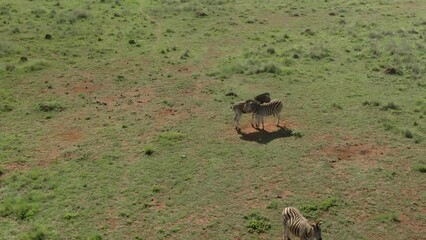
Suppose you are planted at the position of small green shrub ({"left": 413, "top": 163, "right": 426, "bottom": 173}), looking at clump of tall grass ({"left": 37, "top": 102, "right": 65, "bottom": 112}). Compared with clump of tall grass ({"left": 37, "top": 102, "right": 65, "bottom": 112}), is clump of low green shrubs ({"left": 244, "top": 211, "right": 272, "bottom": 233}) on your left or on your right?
left

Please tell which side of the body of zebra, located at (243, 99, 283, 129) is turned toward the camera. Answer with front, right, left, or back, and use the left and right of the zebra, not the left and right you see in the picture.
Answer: left

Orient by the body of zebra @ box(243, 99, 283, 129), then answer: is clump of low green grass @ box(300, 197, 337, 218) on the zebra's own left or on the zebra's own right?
on the zebra's own left

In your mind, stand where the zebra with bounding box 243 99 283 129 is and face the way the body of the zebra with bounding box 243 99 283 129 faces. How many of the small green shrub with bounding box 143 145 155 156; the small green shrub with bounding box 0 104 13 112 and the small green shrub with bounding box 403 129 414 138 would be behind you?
1

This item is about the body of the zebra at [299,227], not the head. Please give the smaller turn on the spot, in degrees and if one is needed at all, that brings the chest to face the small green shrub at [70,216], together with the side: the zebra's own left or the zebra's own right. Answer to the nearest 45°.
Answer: approximately 135° to the zebra's own right

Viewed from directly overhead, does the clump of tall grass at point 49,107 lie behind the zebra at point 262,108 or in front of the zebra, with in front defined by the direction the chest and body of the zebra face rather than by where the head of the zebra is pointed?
in front

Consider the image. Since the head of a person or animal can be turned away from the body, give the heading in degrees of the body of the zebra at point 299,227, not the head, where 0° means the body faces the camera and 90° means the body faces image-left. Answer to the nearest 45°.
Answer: approximately 315°

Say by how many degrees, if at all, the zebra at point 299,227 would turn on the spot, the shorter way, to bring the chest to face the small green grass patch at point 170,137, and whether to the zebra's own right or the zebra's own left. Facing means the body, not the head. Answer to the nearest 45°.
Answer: approximately 180°

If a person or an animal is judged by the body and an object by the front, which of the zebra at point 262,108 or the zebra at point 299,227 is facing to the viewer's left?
the zebra at point 262,108

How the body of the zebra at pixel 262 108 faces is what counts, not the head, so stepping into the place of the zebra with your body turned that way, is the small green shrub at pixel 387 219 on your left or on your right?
on your left

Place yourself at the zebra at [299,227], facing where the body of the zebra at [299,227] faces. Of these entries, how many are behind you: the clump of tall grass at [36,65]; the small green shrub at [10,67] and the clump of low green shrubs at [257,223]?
3

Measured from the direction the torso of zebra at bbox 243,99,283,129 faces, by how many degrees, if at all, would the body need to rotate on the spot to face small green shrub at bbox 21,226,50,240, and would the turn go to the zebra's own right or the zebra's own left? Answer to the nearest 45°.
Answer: approximately 45° to the zebra's own left

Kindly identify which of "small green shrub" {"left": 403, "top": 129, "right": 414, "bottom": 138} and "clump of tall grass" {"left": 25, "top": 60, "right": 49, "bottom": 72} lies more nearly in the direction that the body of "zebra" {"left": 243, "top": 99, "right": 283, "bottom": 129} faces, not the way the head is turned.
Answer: the clump of tall grass

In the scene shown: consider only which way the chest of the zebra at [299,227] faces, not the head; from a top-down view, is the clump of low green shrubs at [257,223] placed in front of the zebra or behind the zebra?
behind

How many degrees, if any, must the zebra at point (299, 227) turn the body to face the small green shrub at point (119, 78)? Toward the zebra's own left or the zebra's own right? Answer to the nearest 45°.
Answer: approximately 180°

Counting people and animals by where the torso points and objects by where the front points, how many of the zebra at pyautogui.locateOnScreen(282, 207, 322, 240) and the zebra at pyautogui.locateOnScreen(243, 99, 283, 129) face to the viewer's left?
1

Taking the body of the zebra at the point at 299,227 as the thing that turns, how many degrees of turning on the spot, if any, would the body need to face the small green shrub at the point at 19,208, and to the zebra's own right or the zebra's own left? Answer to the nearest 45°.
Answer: approximately 135° to the zebra's own right
